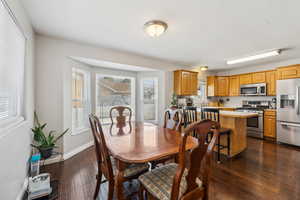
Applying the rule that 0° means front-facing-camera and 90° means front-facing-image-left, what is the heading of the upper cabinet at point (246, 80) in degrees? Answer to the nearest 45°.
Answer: approximately 45°

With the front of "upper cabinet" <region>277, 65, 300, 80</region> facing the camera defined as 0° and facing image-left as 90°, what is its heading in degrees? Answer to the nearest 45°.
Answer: approximately 45°

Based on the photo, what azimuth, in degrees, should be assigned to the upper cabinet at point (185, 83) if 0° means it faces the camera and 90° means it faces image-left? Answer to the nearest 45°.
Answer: approximately 315°

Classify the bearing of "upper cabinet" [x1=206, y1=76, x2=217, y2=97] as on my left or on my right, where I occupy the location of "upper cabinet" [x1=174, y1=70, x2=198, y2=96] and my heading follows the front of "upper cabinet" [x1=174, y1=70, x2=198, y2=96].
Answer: on my left

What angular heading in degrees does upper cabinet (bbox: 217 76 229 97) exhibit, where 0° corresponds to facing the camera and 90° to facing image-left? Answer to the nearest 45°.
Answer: approximately 0°

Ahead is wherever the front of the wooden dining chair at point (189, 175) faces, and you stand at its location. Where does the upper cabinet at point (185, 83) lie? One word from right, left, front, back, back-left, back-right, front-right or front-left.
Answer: front-right

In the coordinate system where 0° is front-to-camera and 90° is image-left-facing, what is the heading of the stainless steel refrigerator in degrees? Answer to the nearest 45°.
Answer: approximately 45°

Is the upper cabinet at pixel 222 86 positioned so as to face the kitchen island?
yes
